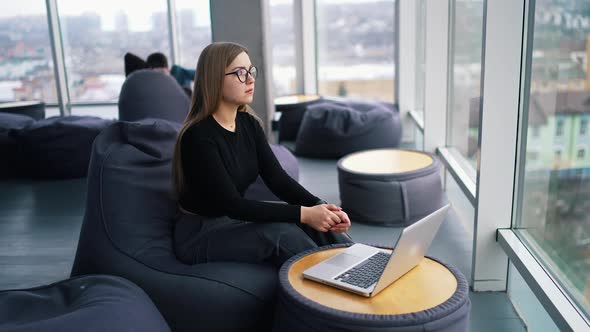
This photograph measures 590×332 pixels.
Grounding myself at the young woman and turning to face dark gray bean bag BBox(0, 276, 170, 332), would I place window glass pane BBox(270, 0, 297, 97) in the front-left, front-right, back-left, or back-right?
back-right

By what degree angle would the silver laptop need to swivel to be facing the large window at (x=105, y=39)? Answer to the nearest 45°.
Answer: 0° — it already faces it

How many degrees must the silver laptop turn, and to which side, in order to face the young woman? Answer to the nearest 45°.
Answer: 0° — it already faces them

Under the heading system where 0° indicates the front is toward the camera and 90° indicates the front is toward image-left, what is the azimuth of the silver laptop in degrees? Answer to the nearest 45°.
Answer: approximately 135°

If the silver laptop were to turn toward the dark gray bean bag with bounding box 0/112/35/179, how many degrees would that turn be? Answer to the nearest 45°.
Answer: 0° — it already faces it

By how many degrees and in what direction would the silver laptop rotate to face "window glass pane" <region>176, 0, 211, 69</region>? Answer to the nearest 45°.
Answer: approximately 45° to its right

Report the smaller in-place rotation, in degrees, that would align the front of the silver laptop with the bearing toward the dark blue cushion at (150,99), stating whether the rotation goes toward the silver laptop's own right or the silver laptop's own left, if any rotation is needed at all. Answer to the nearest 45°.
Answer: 0° — it already faces it

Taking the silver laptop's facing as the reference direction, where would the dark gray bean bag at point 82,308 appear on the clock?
The dark gray bean bag is roughly at 10 o'clock from the silver laptop.
